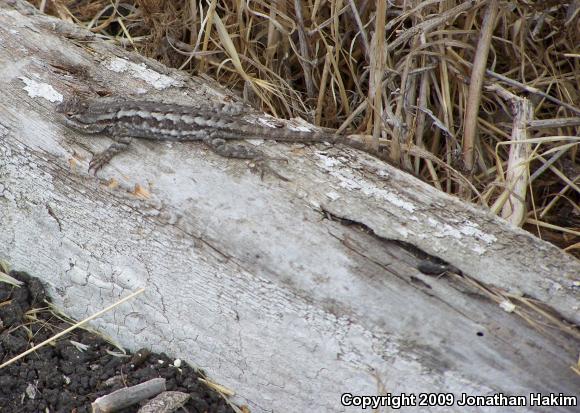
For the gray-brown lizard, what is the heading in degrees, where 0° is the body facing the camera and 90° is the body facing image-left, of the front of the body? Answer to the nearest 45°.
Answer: approximately 90°
